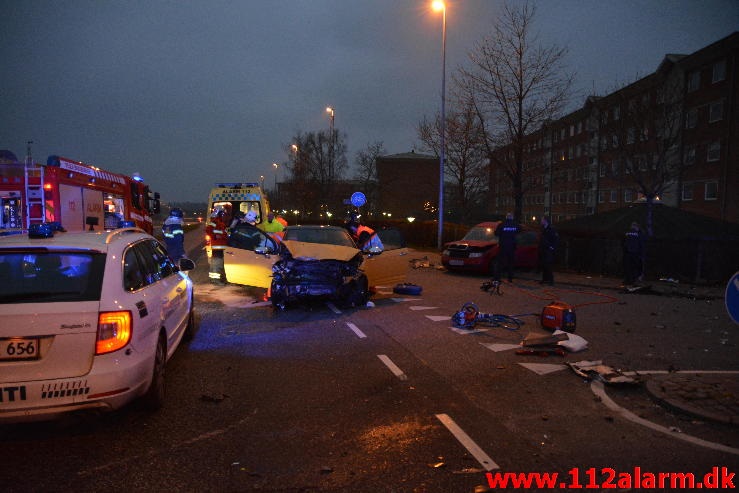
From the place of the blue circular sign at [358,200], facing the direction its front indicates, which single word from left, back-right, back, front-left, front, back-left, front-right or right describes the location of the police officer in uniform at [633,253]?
front-left

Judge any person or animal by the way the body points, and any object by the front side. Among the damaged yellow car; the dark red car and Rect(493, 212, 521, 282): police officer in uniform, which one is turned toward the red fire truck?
the dark red car

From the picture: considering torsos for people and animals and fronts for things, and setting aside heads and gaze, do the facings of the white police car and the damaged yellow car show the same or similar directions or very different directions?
very different directions

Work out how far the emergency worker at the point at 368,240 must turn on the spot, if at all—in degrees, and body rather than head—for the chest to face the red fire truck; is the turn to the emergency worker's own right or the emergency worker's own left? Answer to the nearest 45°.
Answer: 0° — they already face it

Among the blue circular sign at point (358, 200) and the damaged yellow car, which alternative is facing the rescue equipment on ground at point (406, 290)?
the blue circular sign

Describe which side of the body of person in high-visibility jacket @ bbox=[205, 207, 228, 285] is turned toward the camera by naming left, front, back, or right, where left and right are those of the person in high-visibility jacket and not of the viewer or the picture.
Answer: right

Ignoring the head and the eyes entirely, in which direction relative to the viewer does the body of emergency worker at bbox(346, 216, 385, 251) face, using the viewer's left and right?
facing to the left of the viewer
